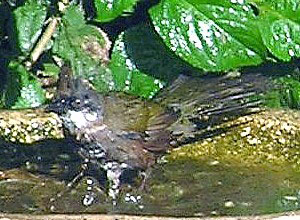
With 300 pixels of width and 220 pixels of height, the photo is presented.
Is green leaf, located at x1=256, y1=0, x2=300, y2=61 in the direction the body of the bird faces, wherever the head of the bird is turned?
no

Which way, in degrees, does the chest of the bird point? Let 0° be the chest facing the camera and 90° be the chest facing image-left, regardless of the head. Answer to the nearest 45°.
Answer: approximately 90°

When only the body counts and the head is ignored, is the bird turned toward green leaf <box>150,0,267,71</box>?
no

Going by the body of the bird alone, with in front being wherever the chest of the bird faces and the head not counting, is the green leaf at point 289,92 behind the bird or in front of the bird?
behind

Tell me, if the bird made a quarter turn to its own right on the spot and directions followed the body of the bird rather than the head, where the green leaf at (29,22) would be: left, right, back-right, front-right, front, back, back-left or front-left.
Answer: front-left
